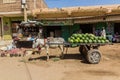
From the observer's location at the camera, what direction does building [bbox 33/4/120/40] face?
facing the viewer

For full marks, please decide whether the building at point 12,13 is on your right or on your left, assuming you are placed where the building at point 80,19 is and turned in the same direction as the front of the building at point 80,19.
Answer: on your right

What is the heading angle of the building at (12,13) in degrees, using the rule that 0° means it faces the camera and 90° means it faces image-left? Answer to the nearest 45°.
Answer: approximately 0°

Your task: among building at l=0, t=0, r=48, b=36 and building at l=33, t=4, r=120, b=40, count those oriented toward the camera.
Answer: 2

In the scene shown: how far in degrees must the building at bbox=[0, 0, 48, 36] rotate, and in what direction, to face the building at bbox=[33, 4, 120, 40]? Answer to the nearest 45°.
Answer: approximately 45° to its left
